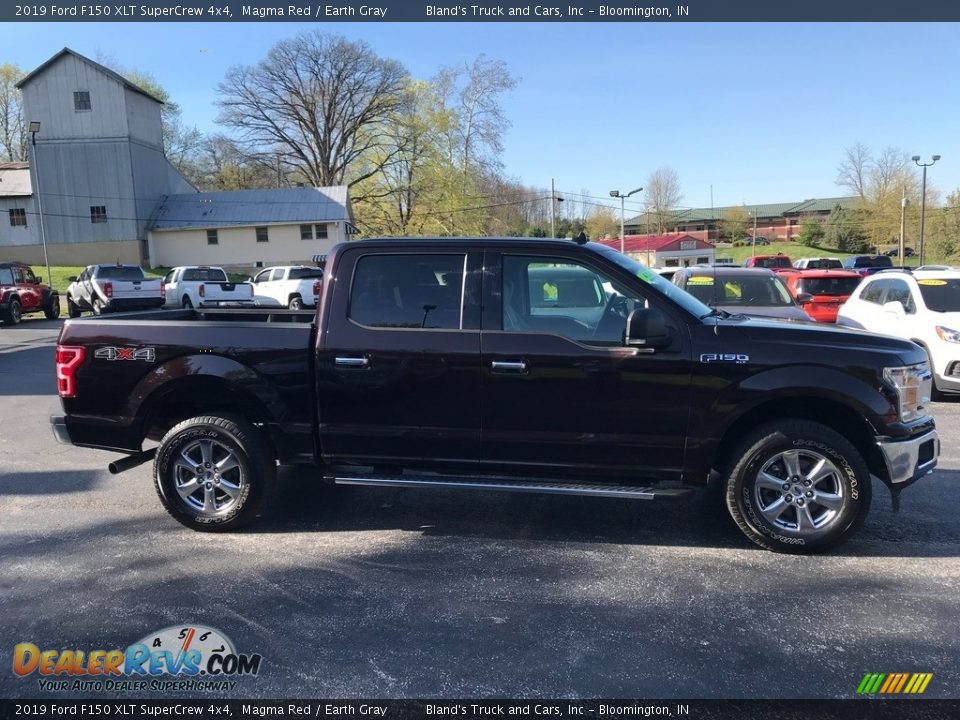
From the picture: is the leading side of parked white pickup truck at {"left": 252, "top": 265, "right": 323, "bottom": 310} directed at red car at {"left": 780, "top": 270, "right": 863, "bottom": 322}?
no

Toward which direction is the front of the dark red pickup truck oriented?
to the viewer's right

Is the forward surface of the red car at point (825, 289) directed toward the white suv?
no

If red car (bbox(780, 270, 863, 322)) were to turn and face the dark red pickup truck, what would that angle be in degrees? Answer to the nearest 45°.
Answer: approximately 180°

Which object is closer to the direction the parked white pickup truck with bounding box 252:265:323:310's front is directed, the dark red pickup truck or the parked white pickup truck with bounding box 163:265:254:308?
the parked white pickup truck

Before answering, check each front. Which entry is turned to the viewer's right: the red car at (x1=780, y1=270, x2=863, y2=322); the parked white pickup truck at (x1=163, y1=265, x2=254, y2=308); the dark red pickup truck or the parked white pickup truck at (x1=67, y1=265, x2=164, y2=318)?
the dark red pickup truck

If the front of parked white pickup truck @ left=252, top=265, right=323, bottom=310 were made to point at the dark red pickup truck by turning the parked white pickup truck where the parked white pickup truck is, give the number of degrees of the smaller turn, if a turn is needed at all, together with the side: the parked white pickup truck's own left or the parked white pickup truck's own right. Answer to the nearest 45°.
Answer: approximately 135° to the parked white pickup truck's own left

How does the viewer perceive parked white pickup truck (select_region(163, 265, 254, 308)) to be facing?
facing away from the viewer and to the left of the viewer

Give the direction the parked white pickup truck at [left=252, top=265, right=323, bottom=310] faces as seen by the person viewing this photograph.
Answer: facing away from the viewer and to the left of the viewer

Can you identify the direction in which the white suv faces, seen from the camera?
facing the viewer and to the right of the viewer

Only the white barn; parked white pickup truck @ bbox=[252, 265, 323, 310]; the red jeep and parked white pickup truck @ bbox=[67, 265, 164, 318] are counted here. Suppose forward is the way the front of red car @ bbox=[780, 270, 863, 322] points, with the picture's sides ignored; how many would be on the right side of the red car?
0

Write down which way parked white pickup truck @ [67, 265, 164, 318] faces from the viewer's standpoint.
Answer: facing away from the viewer and to the left of the viewer

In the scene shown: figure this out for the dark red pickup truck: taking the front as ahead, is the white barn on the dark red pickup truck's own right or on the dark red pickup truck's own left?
on the dark red pickup truck's own left

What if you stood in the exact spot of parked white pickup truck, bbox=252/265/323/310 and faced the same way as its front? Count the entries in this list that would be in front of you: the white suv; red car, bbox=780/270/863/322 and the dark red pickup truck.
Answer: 0
